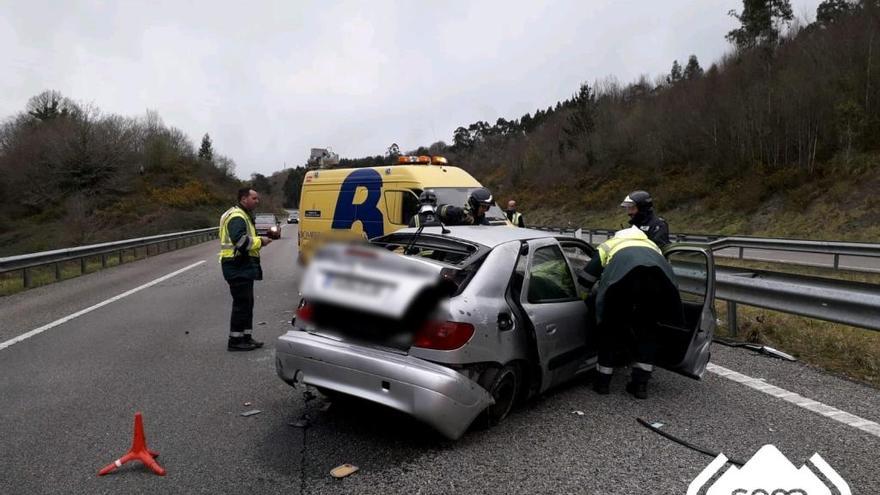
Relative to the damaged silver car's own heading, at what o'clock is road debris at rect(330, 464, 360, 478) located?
The road debris is roughly at 6 o'clock from the damaged silver car.

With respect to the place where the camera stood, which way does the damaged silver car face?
facing away from the viewer and to the right of the viewer

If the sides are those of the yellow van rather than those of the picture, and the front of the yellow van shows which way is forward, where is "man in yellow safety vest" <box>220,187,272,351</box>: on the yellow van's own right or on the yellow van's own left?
on the yellow van's own right

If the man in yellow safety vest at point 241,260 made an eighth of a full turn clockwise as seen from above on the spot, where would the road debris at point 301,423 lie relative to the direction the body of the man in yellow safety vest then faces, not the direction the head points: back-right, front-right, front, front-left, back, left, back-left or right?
front-right

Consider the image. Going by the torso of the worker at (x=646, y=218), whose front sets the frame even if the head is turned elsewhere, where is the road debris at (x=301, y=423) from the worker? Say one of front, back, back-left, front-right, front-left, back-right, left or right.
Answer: front-left

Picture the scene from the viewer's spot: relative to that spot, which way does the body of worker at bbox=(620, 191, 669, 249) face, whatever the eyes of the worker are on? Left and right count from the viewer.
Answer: facing to the left of the viewer

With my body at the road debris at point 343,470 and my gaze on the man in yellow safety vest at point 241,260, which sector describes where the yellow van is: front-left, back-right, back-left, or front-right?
front-right

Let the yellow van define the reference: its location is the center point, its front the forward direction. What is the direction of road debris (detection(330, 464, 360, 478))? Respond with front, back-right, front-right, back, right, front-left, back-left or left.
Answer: front-right

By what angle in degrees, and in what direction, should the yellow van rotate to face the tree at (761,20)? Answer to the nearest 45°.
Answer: approximately 90° to its left

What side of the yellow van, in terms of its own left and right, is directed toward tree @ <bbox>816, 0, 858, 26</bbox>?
left

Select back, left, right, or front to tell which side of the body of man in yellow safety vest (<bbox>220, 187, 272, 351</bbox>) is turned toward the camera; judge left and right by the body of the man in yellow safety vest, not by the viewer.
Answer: right

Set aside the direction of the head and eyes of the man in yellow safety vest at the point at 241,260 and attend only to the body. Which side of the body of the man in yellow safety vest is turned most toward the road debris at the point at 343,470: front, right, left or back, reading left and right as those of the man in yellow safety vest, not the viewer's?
right

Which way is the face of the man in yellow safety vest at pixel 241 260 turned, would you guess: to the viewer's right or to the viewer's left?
to the viewer's right

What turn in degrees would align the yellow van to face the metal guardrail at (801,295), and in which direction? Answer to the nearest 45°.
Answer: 0° — it already faces it
